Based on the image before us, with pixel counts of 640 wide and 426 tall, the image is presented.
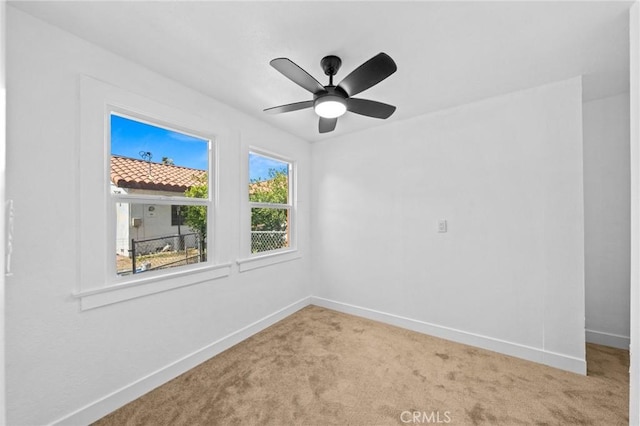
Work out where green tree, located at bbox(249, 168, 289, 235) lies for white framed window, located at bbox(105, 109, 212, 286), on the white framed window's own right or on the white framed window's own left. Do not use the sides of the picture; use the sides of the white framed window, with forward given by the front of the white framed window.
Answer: on the white framed window's own left

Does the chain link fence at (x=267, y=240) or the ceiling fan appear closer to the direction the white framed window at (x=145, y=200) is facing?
the ceiling fan

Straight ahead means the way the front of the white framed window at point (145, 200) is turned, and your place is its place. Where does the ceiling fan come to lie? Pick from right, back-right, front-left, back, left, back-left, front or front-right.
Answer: front

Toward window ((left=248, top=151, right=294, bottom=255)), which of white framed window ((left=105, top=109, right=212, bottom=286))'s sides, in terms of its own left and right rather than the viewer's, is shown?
left

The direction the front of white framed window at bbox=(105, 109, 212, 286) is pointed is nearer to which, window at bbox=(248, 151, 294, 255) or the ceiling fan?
the ceiling fan

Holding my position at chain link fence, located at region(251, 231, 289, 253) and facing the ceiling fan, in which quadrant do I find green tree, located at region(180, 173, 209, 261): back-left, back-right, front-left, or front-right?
front-right

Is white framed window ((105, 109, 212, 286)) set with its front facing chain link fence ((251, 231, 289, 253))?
no

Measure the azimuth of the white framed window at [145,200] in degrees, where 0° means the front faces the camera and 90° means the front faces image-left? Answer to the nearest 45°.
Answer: approximately 315°
